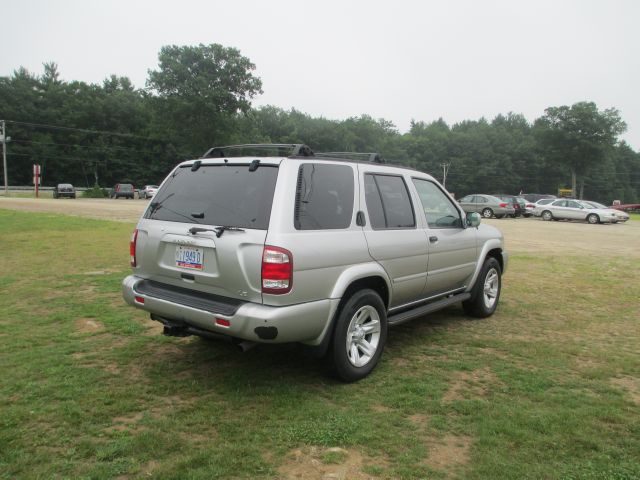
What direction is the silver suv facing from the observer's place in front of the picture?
facing away from the viewer and to the right of the viewer

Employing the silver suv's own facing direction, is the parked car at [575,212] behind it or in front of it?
in front

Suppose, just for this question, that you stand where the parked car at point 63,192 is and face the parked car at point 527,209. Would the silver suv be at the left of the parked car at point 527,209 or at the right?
right

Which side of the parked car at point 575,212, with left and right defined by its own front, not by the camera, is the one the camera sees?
right

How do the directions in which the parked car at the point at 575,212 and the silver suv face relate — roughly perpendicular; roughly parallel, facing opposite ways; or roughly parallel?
roughly perpendicular

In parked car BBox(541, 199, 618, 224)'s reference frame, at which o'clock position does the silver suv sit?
The silver suv is roughly at 3 o'clock from the parked car.

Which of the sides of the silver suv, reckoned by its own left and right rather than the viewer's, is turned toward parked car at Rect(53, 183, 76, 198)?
left

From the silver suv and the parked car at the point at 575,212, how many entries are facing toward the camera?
0
